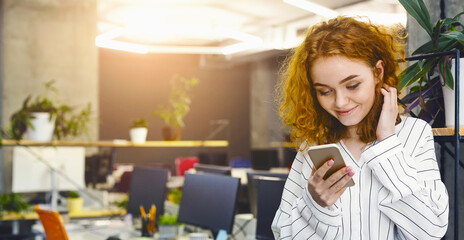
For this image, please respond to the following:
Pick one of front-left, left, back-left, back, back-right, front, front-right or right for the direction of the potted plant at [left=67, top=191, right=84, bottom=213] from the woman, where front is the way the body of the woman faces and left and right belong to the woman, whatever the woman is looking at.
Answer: back-right

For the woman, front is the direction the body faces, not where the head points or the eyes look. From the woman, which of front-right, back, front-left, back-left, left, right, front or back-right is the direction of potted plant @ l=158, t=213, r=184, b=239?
back-right

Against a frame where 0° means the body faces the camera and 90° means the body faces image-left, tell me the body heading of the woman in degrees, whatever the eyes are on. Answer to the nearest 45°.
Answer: approximately 0°

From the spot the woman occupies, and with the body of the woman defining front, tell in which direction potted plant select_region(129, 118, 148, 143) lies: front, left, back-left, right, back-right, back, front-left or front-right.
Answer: back-right

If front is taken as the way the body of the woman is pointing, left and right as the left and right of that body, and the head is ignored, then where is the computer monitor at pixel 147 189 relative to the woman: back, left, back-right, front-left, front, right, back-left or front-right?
back-right

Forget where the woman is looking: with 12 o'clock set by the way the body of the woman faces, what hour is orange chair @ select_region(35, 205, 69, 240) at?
The orange chair is roughly at 4 o'clock from the woman.

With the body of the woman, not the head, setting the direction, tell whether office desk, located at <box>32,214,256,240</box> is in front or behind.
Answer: behind

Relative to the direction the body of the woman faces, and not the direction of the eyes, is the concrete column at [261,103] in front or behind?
behind

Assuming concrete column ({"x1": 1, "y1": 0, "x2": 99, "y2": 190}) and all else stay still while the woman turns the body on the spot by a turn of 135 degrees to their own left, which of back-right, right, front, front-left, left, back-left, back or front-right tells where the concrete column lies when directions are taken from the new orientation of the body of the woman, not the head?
left

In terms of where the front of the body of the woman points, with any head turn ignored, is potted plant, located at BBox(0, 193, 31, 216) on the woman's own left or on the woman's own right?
on the woman's own right

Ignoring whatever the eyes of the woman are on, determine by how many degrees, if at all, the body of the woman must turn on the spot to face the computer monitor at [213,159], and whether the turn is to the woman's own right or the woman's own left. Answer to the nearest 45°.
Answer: approximately 180°

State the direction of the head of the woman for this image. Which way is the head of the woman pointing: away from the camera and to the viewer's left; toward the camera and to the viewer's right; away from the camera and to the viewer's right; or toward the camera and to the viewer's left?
toward the camera and to the viewer's left

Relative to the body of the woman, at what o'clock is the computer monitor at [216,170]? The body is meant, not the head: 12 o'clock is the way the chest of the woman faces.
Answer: The computer monitor is roughly at 5 o'clock from the woman.
